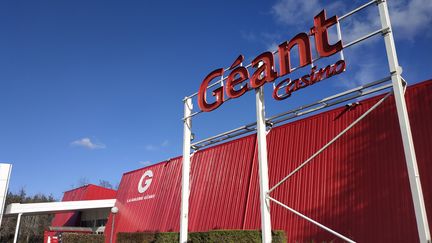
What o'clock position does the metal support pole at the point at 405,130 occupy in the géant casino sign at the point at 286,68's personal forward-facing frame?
The metal support pole is roughly at 9 o'clock from the géant casino sign.

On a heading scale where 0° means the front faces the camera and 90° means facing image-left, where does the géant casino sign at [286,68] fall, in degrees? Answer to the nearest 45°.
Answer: approximately 45°

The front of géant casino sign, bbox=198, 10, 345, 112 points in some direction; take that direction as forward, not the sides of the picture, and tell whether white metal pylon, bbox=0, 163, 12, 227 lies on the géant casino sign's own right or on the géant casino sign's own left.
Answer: on the géant casino sign's own right

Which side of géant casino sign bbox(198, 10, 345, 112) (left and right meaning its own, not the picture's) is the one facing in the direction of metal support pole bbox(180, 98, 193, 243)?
right

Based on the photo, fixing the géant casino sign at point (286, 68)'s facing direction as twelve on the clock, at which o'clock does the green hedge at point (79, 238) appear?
The green hedge is roughly at 3 o'clock from the géant casino sign.
